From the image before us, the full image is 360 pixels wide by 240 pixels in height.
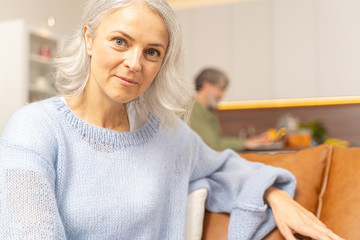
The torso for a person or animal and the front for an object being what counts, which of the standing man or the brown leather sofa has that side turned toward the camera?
the brown leather sofa

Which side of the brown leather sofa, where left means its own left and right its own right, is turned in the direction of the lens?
front

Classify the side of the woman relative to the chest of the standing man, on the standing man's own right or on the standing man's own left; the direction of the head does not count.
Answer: on the standing man's own right

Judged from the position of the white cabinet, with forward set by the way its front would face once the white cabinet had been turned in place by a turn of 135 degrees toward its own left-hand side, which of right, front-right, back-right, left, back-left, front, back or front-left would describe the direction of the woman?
back

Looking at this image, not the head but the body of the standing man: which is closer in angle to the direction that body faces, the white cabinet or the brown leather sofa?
the brown leather sofa

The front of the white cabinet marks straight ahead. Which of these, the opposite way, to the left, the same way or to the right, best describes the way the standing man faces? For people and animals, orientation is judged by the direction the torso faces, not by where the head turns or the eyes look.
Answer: the same way

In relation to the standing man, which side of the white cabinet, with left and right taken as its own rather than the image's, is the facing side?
front

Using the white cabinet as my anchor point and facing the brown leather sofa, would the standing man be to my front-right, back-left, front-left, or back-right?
front-left

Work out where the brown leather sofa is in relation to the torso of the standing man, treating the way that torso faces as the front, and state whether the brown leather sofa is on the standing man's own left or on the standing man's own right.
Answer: on the standing man's own right

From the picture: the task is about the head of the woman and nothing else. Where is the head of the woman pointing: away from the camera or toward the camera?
toward the camera

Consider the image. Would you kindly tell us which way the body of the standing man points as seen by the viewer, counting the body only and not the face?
to the viewer's right

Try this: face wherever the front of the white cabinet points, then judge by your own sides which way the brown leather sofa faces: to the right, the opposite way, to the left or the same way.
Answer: to the right

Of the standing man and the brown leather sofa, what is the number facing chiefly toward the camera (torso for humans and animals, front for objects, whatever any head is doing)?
1

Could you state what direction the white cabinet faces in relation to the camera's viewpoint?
facing the viewer and to the right of the viewer
